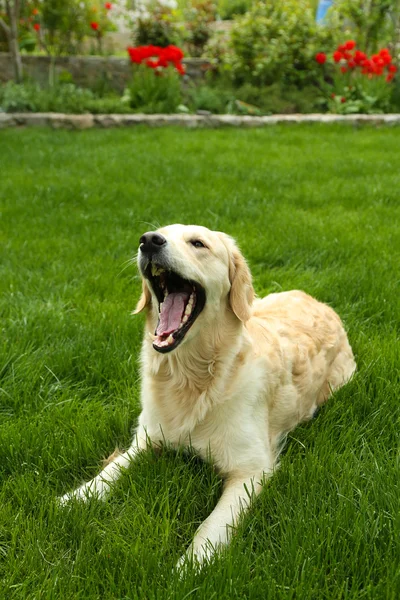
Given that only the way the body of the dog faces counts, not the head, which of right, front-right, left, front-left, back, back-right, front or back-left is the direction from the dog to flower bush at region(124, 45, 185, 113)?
back-right

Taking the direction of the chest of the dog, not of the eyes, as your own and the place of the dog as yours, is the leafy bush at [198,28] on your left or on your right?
on your right

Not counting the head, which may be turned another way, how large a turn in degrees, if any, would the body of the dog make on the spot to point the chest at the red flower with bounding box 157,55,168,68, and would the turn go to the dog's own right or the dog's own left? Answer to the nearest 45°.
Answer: approximately 135° to the dog's own right

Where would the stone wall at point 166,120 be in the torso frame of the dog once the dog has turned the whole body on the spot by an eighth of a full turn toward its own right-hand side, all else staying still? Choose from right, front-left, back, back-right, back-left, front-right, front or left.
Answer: right

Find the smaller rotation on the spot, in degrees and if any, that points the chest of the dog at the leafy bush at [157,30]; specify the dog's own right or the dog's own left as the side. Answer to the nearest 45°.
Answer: approximately 135° to the dog's own right

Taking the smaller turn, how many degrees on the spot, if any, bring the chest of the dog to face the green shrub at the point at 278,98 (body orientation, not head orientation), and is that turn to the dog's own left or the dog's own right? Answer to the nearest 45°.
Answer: approximately 135° to the dog's own right

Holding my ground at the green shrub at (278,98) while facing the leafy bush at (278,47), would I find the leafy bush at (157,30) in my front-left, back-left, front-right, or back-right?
front-left

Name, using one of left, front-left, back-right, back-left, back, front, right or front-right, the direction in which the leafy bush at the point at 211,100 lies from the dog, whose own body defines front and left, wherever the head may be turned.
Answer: back-right

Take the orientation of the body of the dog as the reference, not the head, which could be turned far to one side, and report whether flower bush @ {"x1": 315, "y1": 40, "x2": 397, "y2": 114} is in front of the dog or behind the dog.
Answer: behind

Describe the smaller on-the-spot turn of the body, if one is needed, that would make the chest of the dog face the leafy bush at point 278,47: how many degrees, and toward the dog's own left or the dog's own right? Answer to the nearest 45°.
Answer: approximately 135° to the dog's own right

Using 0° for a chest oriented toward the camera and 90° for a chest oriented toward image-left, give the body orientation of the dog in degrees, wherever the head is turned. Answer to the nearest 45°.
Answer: approximately 45°
